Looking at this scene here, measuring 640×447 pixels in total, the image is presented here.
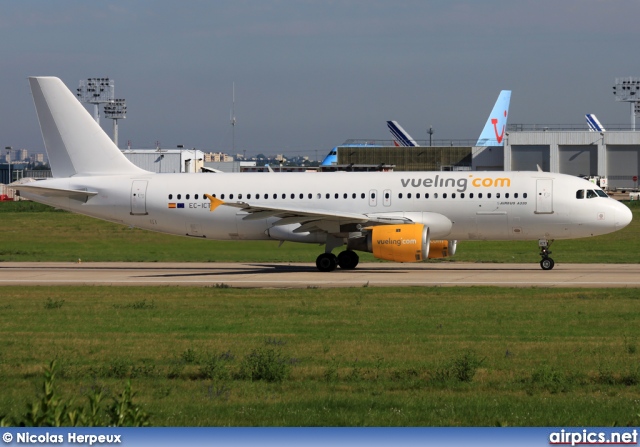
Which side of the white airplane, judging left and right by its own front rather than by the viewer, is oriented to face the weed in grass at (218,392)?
right

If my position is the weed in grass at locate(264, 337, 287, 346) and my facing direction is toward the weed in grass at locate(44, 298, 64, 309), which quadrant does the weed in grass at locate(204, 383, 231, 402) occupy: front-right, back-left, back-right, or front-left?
back-left

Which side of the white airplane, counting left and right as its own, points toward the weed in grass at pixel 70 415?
right

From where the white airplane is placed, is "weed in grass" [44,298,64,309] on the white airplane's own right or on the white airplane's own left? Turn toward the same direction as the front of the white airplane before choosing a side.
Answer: on the white airplane's own right

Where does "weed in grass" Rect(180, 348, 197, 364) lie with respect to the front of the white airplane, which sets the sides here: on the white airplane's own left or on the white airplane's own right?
on the white airplane's own right

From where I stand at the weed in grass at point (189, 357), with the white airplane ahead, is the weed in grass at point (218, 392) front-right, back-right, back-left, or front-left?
back-right

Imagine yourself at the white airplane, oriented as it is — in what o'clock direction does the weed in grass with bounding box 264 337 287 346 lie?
The weed in grass is roughly at 3 o'clock from the white airplane.

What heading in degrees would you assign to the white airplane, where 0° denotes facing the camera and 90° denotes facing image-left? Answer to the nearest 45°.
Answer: approximately 270°

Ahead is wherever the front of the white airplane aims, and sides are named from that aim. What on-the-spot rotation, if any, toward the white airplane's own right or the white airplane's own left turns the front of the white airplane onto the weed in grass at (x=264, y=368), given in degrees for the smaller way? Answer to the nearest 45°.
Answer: approximately 90° to the white airplane's own right
